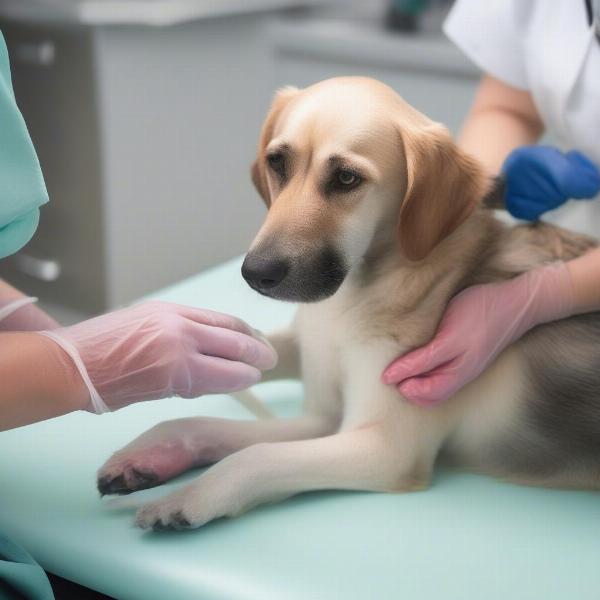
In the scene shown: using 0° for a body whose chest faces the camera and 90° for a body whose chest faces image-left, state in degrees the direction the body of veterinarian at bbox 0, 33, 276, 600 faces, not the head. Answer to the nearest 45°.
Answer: approximately 270°

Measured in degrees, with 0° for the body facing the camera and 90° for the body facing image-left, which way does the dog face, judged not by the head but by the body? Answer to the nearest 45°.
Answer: approximately 45°

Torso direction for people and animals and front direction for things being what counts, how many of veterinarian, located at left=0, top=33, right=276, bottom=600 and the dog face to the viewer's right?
1

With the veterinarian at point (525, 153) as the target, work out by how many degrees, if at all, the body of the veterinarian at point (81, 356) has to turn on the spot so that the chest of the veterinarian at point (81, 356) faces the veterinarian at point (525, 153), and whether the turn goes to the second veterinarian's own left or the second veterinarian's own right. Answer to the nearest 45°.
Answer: approximately 45° to the second veterinarian's own left
